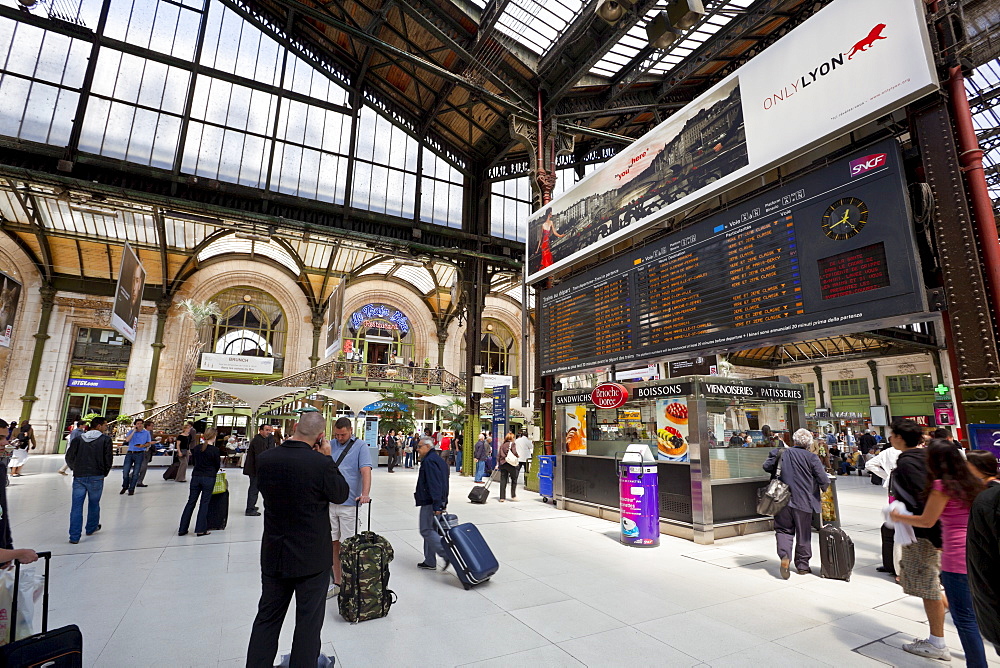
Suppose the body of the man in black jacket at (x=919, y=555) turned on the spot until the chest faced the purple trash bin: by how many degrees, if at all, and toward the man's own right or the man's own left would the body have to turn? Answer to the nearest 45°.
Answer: approximately 45° to the man's own right

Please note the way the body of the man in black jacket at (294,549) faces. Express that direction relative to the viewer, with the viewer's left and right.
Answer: facing away from the viewer and to the right of the viewer

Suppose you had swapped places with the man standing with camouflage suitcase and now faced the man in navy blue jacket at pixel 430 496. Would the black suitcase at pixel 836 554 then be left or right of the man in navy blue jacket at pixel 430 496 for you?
right

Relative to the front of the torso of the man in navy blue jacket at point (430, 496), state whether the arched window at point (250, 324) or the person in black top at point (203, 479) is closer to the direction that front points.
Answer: the person in black top

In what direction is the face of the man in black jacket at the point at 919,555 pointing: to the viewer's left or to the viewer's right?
to the viewer's left

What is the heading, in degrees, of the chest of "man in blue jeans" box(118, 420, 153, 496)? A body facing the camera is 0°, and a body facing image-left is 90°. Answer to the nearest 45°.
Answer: approximately 0°

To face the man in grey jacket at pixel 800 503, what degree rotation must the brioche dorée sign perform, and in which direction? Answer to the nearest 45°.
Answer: approximately 90° to its left
